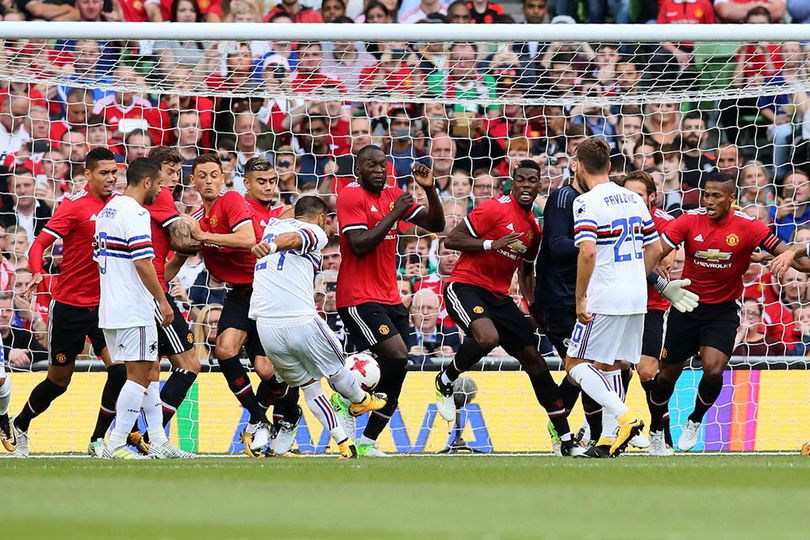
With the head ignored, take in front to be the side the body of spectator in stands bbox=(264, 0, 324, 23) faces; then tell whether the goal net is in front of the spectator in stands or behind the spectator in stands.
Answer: in front

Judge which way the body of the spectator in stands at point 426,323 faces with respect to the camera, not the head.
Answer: toward the camera

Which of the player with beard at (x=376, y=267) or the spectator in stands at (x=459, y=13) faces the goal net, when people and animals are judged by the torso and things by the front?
the spectator in stands

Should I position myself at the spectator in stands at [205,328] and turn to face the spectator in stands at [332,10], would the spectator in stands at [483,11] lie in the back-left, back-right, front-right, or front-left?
front-right

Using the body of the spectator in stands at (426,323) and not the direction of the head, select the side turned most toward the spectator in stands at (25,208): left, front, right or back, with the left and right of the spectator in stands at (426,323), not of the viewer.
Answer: right

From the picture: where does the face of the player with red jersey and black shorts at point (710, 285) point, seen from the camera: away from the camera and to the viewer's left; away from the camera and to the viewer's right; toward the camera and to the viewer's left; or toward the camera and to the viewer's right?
toward the camera and to the viewer's left

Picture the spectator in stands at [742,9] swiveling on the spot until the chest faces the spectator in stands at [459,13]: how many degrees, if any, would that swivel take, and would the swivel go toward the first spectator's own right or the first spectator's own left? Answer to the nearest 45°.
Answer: approximately 45° to the first spectator's own right

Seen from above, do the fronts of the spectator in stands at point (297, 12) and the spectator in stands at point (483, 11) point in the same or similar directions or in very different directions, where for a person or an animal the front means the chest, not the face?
same or similar directions

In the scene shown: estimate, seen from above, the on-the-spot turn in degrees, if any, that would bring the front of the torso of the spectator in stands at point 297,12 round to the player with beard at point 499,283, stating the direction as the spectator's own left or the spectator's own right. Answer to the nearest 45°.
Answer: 0° — they already face them

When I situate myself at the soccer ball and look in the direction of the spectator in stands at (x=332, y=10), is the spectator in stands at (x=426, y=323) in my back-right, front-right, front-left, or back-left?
front-right

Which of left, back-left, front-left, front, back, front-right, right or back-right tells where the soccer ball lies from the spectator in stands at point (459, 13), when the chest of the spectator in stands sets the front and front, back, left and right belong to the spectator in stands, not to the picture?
front

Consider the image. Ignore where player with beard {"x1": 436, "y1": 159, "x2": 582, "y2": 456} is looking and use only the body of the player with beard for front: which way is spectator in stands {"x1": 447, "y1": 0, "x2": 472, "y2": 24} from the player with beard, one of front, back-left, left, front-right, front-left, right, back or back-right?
back-left

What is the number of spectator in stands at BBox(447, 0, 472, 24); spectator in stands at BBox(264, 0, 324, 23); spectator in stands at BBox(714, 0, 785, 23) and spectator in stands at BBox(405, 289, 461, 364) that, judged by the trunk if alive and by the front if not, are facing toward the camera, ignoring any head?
4

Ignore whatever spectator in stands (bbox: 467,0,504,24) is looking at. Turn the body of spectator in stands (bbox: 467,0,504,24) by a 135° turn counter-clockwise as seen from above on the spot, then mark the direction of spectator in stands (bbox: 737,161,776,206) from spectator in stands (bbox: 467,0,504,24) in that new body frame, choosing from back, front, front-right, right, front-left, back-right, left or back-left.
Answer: right

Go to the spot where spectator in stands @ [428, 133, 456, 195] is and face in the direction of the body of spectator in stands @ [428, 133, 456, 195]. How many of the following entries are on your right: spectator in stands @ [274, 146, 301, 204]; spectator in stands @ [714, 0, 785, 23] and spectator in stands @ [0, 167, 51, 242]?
2

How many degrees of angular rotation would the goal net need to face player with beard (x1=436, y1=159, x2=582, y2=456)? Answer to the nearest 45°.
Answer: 0° — it already faces them

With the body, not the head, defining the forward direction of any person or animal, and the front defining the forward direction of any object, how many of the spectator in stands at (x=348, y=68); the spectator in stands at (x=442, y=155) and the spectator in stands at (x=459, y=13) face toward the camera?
3

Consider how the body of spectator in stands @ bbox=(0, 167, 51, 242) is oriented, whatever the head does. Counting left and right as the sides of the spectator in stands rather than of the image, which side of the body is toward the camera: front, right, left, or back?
front

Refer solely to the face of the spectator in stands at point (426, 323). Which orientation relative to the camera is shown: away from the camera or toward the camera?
toward the camera

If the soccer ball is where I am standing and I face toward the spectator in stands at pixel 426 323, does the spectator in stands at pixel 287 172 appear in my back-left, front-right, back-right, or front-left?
front-left
